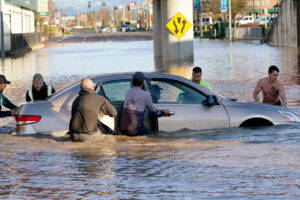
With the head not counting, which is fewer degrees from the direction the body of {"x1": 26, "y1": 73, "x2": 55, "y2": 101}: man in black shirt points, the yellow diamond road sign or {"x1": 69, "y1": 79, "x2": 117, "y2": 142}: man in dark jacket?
the man in dark jacket

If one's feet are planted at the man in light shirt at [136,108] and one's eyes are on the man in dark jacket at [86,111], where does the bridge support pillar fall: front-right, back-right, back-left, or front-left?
back-right

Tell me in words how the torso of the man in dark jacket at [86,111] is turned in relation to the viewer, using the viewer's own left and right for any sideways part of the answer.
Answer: facing away from the viewer and to the right of the viewer

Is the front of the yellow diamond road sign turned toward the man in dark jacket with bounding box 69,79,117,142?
yes

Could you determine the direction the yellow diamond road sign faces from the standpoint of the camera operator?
facing the viewer

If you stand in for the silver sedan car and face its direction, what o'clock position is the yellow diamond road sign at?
The yellow diamond road sign is roughly at 9 o'clock from the silver sedan car.

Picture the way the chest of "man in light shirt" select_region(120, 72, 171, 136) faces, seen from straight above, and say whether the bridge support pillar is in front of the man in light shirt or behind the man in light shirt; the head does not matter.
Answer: in front

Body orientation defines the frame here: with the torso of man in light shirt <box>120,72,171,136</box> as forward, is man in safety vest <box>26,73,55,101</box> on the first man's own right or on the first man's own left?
on the first man's own left

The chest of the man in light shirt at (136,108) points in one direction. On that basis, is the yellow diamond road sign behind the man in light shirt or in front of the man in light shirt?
in front

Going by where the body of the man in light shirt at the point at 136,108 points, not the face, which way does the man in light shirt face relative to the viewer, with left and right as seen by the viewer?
facing away from the viewer and to the right of the viewer

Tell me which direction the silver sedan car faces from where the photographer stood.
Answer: facing to the right of the viewer
